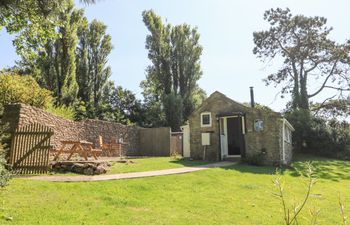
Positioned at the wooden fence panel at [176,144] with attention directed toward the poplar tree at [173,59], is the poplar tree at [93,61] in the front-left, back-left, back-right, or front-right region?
front-left

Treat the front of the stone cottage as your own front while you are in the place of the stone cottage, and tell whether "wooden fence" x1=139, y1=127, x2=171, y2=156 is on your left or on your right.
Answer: on your right

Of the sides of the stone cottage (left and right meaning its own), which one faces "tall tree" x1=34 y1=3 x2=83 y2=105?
right

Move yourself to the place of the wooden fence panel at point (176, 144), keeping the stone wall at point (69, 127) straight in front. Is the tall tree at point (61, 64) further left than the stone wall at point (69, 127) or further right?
right

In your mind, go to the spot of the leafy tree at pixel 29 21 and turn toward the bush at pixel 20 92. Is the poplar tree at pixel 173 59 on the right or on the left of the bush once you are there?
right

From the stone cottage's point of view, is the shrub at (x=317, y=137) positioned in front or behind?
behind

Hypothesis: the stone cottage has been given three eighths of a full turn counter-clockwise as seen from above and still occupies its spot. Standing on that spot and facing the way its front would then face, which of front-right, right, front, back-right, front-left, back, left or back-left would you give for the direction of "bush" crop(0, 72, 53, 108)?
back

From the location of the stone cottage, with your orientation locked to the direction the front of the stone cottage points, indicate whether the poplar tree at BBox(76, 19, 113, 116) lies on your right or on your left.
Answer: on your right

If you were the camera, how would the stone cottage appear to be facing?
facing the viewer

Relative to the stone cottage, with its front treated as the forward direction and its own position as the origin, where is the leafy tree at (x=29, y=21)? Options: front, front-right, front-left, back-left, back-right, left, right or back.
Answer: front-right

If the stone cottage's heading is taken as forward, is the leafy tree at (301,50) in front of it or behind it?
behind

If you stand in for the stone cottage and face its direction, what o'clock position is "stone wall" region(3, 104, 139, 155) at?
The stone wall is roughly at 2 o'clock from the stone cottage.
